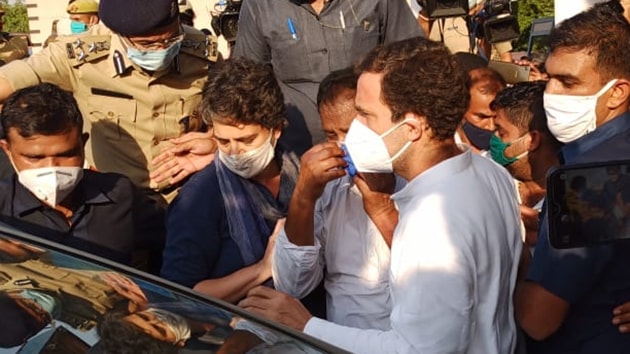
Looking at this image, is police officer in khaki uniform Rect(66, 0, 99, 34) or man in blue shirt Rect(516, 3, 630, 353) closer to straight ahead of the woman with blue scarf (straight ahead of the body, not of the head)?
the man in blue shirt

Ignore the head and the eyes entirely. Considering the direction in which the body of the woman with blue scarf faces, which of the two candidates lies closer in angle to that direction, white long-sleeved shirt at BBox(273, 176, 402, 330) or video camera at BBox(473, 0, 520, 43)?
the white long-sleeved shirt

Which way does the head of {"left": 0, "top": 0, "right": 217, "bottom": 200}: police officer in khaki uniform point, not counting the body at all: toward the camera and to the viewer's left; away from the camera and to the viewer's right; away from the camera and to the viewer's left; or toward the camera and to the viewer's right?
toward the camera and to the viewer's right

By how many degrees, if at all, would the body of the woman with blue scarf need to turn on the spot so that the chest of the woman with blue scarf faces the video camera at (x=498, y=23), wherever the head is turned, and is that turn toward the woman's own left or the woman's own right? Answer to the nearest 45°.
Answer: approximately 90° to the woman's own left

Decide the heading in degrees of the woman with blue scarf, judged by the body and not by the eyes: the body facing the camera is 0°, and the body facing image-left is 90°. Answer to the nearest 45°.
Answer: approximately 315°

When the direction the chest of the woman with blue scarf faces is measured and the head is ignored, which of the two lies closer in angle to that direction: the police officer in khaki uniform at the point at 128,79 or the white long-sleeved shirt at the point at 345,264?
the white long-sleeved shirt

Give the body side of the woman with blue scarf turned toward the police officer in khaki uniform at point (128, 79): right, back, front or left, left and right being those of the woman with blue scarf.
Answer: back

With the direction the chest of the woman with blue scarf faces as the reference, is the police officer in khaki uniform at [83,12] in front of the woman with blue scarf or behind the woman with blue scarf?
behind
